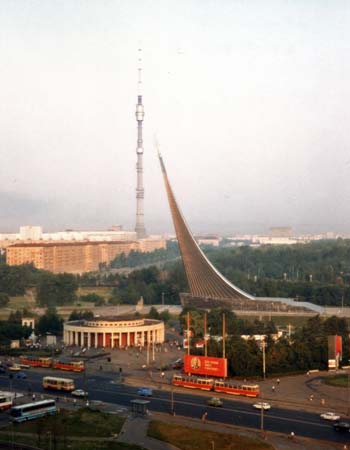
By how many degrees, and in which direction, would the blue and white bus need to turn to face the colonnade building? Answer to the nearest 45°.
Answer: approximately 135° to its right

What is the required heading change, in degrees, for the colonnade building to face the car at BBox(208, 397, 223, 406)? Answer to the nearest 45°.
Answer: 0° — it already faces it

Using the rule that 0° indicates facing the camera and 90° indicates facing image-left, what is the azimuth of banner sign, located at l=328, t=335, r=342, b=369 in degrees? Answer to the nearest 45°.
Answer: approximately 0°

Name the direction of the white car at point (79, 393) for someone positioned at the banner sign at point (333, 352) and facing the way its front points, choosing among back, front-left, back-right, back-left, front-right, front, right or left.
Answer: front-right

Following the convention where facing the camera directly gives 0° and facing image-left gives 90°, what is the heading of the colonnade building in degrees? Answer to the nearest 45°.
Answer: approximately 0°

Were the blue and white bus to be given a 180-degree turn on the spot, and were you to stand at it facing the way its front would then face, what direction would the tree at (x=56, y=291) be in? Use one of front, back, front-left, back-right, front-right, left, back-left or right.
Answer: front-left

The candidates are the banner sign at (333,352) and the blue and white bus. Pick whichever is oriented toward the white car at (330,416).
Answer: the banner sign

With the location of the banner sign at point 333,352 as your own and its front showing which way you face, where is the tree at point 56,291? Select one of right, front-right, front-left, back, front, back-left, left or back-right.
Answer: back-right

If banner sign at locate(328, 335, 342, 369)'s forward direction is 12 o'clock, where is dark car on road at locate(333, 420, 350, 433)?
The dark car on road is roughly at 12 o'clock from the banner sign.

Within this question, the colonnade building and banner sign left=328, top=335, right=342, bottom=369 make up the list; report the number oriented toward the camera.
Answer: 2

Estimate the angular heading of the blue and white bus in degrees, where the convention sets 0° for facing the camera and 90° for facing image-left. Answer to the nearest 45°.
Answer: approximately 45°

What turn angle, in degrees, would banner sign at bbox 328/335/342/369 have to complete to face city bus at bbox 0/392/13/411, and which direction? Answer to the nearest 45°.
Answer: approximately 45° to its right
